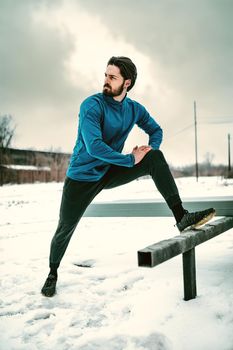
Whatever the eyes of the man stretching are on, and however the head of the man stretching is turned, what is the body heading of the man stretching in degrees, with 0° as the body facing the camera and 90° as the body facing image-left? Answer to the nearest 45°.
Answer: approximately 315°
